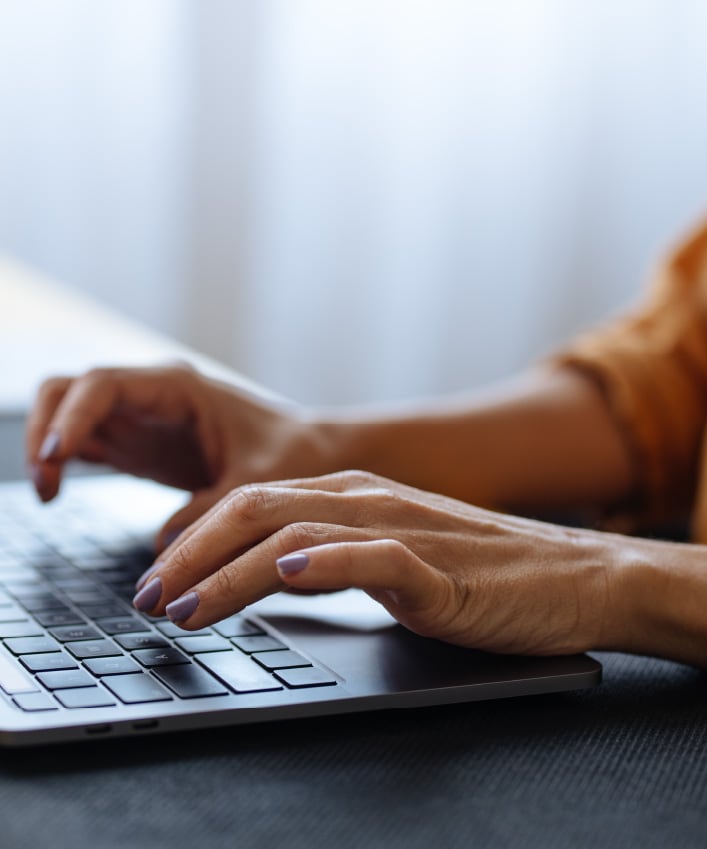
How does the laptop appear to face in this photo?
to the viewer's right
